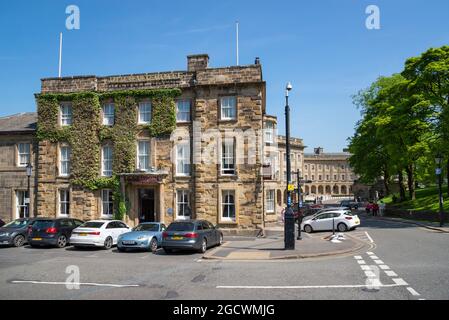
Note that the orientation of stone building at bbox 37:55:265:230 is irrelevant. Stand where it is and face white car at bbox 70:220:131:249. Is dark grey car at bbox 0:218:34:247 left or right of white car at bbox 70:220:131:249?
right

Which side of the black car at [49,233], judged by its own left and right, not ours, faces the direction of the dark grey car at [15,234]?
left

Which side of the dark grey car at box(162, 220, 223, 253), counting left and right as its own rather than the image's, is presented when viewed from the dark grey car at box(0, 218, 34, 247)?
left

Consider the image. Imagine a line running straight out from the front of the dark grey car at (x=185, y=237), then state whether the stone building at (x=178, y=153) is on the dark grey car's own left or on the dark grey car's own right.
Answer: on the dark grey car's own left

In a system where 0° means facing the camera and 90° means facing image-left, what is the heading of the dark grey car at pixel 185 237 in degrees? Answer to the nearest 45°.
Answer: approximately 225°

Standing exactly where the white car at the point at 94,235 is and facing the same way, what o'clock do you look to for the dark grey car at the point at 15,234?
The dark grey car is roughly at 9 o'clock from the white car.

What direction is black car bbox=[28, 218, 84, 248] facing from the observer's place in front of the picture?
facing away from the viewer and to the right of the viewer
